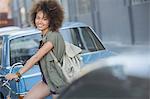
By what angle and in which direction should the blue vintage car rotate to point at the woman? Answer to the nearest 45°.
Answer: approximately 45° to its left

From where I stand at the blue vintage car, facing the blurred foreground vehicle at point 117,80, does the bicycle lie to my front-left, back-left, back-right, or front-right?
front-right

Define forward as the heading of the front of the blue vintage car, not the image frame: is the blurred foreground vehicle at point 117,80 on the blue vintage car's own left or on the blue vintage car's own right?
on the blue vintage car's own left
